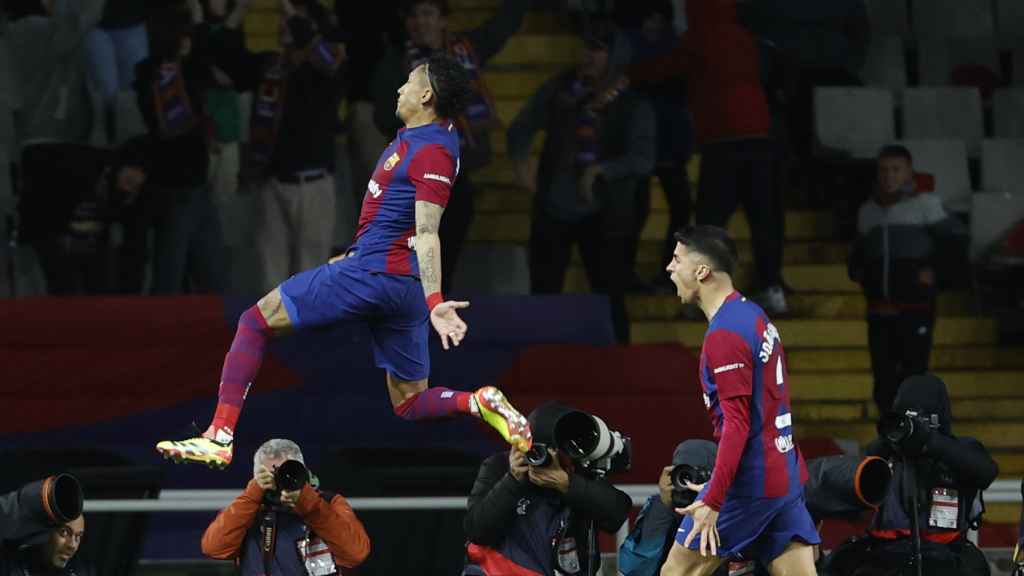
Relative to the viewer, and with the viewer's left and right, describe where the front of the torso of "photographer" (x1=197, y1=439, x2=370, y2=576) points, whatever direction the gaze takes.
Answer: facing the viewer

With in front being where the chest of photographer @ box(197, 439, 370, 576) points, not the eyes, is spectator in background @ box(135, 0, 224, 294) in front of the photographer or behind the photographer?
behind

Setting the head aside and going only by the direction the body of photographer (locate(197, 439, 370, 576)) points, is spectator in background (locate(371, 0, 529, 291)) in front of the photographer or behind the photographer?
behind

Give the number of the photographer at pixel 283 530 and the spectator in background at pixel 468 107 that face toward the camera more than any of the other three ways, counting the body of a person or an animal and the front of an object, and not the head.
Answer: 2

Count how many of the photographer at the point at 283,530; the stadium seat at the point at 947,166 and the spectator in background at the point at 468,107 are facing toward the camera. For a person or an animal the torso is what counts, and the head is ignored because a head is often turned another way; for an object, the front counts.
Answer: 3

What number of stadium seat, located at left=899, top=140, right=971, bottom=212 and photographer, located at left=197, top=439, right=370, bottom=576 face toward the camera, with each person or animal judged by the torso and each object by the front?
2

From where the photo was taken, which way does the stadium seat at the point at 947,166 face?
toward the camera

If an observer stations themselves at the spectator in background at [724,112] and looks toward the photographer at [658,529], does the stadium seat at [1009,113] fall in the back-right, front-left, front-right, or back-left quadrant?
back-left

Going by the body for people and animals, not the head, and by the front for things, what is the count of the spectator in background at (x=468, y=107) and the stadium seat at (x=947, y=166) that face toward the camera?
2

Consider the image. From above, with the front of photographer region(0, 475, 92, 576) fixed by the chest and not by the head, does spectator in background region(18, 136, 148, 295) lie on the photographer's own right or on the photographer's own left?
on the photographer's own left

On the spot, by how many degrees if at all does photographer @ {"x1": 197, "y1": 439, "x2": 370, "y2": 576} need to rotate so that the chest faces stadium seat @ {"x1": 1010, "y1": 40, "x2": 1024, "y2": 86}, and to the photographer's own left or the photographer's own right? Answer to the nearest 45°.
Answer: approximately 135° to the photographer's own left

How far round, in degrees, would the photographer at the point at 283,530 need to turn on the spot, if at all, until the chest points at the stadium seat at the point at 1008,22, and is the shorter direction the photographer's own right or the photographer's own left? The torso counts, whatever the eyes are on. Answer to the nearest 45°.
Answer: approximately 135° to the photographer's own left

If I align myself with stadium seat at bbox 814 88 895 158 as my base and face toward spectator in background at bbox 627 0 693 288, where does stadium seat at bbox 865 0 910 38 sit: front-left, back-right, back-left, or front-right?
back-right

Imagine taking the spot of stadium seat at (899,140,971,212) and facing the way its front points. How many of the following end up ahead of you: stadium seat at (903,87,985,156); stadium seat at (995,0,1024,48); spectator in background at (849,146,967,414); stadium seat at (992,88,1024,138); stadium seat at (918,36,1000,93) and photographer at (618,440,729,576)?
2
